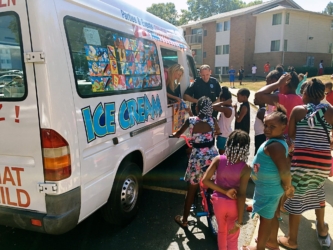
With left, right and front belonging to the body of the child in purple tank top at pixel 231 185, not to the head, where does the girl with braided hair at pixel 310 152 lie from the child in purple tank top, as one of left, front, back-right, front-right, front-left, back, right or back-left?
front-right

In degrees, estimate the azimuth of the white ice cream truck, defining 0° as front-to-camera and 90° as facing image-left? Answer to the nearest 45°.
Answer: approximately 225°

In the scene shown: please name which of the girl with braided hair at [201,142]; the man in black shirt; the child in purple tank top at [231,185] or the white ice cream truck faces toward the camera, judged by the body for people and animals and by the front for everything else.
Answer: the man in black shirt

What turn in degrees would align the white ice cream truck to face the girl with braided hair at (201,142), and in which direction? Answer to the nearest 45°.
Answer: approximately 45° to its right

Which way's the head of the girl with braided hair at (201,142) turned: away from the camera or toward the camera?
away from the camera

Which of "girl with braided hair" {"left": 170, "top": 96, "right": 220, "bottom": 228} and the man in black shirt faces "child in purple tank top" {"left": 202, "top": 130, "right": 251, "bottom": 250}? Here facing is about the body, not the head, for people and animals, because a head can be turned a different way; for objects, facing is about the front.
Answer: the man in black shirt

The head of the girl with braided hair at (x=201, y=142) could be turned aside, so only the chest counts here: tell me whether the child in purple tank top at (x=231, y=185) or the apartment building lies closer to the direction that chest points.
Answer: the apartment building

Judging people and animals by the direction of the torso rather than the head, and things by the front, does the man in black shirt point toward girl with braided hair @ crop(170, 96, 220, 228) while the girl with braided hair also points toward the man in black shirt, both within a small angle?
yes

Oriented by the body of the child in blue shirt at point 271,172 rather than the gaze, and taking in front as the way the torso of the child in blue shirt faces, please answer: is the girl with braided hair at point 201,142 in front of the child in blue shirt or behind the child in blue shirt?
in front

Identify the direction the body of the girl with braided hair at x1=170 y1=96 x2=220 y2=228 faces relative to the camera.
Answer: away from the camera

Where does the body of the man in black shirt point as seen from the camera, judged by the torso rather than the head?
toward the camera

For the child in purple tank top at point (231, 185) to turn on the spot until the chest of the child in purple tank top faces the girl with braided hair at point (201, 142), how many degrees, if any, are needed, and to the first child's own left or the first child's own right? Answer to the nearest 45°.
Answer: approximately 45° to the first child's own left

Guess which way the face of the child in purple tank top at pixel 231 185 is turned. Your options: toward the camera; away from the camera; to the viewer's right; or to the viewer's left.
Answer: away from the camera

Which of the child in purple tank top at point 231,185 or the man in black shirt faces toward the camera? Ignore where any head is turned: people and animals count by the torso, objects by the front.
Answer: the man in black shirt

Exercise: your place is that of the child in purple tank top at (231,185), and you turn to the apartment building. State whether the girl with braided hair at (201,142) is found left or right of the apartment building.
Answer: left

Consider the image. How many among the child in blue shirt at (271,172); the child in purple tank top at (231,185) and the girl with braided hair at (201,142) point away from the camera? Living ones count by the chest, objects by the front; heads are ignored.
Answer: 2

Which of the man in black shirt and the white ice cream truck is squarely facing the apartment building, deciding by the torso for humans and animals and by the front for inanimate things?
the white ice cream truck

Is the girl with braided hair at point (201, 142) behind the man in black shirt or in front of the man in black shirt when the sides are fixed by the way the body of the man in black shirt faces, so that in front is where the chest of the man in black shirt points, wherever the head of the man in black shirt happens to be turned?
in front

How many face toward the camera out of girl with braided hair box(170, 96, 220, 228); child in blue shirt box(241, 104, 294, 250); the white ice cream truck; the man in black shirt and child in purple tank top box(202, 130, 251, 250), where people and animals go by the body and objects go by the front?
1

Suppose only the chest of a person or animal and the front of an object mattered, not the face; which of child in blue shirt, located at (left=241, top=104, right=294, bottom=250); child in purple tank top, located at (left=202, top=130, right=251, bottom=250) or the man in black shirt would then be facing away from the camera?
the child in purple tank top

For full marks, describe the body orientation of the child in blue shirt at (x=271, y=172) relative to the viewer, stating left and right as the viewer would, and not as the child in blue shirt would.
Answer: facing to the left of the viewer

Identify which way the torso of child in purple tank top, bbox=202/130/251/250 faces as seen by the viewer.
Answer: away from the camera

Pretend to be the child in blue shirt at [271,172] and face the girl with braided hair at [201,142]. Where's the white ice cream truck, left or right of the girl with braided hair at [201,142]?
left
